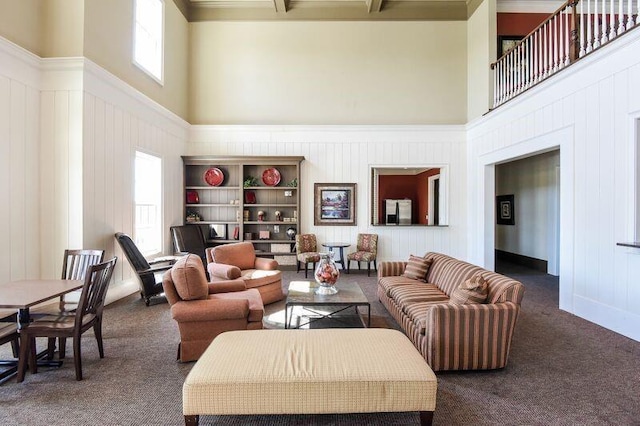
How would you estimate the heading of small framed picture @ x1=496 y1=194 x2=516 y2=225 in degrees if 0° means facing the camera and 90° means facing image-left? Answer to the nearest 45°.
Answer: approximately 45°

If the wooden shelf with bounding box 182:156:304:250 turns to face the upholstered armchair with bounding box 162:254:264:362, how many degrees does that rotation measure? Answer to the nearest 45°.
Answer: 0° — it already faces it

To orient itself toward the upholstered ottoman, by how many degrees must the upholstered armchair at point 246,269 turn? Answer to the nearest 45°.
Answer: approximately 45° to its right

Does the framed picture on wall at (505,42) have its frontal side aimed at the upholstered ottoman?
yes

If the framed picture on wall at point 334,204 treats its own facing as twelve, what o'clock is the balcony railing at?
The balcony railing is roughly at 10 o'clock from the framed picture on wall.

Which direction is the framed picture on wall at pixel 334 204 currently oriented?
toward the camera

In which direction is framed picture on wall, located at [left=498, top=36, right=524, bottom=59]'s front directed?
toward the camera

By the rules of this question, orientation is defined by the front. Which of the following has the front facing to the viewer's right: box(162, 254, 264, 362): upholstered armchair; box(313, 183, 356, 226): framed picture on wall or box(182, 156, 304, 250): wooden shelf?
the upholstered armchair

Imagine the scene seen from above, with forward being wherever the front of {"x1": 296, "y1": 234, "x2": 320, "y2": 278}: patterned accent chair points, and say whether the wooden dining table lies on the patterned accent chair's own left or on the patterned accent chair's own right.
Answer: on the patterned accent chair's own right

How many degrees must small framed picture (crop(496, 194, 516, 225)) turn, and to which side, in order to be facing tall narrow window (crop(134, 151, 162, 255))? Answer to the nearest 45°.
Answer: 0° — it already faces it

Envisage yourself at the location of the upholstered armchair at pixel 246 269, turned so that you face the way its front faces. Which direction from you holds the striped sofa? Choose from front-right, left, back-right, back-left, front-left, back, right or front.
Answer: front

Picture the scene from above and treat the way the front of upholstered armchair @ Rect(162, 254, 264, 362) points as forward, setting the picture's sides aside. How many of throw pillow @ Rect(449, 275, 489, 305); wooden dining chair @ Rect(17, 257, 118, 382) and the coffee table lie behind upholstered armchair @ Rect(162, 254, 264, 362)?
1

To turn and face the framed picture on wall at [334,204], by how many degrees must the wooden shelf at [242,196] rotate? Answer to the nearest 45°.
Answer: approximately 90° to its left

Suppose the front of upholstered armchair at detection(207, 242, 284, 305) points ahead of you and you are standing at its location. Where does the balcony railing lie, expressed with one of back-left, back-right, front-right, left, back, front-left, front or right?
front-left

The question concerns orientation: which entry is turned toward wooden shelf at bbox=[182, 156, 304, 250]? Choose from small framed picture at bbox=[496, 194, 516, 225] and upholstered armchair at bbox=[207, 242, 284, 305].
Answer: the small framed picture
